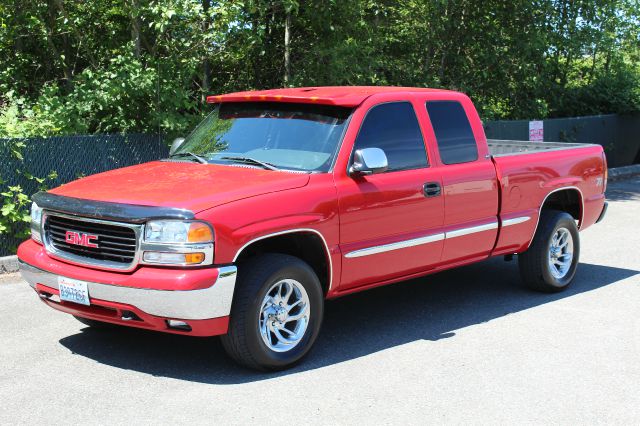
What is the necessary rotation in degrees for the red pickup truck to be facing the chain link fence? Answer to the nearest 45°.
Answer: approximately 90° to its right

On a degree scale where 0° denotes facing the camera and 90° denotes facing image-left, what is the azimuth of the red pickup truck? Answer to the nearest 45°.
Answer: approximately 45°
